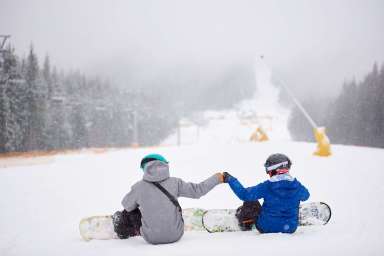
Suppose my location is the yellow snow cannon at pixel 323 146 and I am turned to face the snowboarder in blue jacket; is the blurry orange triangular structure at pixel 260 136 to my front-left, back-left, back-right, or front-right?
back-right

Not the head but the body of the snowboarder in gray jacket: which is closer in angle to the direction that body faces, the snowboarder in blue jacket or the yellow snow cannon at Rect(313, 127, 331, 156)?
the yellow snow cannon

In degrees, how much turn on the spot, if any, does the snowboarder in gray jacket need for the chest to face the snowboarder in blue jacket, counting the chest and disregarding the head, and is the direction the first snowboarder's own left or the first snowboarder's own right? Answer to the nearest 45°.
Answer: approximately 90° to the first snowboarder's own right

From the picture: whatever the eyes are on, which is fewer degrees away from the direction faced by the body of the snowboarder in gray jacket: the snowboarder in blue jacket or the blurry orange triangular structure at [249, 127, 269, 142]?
the blurry orange triangular structure

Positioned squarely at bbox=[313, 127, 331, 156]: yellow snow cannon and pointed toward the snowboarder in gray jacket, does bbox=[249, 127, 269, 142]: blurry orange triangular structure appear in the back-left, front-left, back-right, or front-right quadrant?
back-right

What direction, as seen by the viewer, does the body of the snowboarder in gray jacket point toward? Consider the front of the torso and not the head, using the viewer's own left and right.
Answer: facing away from the viewer

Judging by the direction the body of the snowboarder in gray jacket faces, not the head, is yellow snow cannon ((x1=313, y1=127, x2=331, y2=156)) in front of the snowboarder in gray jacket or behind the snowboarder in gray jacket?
in front

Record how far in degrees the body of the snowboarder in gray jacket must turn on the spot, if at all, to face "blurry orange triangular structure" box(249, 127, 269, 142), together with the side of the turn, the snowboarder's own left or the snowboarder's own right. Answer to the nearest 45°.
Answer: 0° — they already face it
